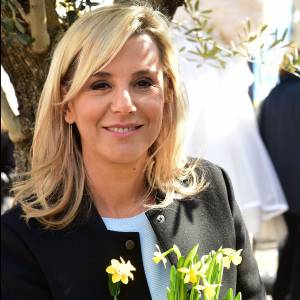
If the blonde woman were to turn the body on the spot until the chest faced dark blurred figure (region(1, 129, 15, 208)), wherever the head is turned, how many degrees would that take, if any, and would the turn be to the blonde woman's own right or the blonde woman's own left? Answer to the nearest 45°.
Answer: approximately 180°

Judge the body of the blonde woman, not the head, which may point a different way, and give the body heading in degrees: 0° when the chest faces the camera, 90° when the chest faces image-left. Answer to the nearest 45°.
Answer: approximately 0°

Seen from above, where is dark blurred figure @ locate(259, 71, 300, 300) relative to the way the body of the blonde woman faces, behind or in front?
behind
